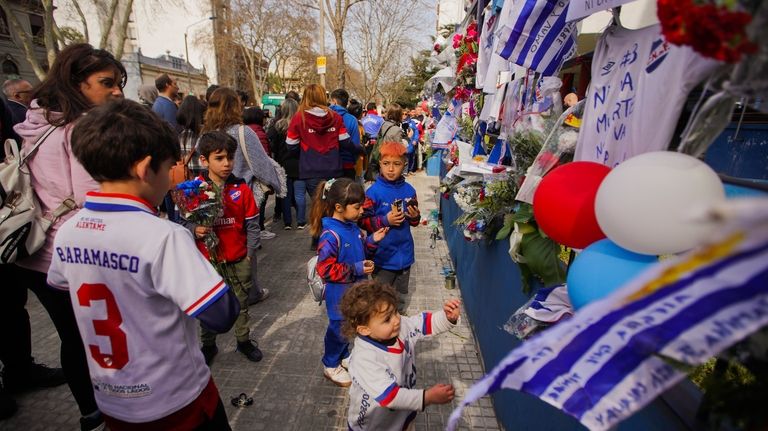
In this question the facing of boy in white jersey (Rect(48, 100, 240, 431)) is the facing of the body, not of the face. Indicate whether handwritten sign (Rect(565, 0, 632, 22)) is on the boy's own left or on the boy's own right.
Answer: on the boy's own right

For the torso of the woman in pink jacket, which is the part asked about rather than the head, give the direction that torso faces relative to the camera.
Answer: to the viewer's right

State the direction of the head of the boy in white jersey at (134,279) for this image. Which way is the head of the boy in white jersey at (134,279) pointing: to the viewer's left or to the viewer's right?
to the viewer's right

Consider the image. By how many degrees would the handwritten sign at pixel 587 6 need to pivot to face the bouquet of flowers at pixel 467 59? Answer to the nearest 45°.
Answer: approximately 135° to its right

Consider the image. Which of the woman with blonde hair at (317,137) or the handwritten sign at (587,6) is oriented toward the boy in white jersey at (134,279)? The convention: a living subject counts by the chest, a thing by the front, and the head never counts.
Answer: the handwritten sign

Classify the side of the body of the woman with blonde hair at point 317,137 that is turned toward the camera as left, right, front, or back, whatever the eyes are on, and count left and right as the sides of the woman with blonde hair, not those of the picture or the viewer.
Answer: back

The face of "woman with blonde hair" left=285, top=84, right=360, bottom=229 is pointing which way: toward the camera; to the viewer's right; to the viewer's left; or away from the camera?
away from the camera

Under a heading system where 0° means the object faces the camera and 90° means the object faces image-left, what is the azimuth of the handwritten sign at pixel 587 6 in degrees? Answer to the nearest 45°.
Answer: approximately 45°

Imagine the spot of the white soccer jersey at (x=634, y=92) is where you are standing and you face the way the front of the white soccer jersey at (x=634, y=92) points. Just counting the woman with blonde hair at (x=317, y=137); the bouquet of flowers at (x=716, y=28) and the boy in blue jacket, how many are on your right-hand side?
2

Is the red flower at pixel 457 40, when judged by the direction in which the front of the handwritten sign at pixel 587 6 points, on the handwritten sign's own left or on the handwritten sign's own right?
on the handwritten sign's own right

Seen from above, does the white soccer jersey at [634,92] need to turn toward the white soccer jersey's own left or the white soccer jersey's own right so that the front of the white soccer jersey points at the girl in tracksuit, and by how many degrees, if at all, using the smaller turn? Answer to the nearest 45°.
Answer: approximately 45° to the white soccer jersey's own right
